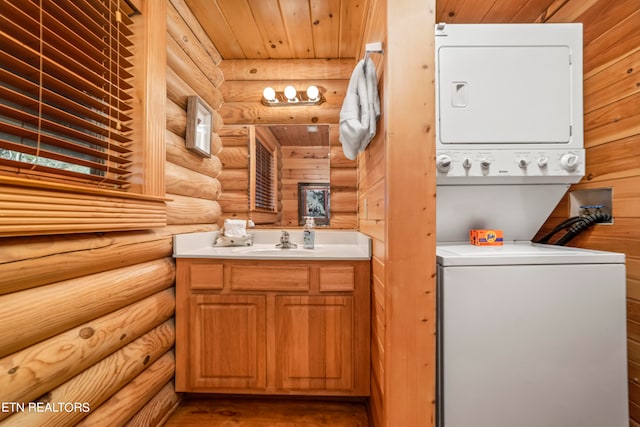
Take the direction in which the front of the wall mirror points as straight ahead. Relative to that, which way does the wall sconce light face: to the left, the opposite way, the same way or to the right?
the same way

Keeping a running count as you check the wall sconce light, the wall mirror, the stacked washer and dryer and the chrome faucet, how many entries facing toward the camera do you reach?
4

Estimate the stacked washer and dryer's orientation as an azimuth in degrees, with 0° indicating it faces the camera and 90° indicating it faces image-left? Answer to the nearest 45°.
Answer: approximately 0°

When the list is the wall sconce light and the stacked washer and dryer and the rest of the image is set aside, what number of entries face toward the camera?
2

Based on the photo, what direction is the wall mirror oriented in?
toward the camera

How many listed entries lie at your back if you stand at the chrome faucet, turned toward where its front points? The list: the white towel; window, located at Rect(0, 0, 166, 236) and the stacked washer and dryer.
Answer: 0

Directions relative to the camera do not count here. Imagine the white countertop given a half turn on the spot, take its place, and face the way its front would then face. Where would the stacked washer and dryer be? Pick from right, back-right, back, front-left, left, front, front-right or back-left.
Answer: back-right

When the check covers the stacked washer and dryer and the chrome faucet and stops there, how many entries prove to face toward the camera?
2

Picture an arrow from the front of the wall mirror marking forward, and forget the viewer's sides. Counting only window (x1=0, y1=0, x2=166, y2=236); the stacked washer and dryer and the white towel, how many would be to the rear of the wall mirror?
0

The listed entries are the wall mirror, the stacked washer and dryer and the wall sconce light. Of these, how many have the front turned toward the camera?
3

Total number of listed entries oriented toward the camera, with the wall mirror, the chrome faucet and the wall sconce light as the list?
3

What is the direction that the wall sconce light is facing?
toward the camera

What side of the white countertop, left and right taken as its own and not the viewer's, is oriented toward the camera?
front
